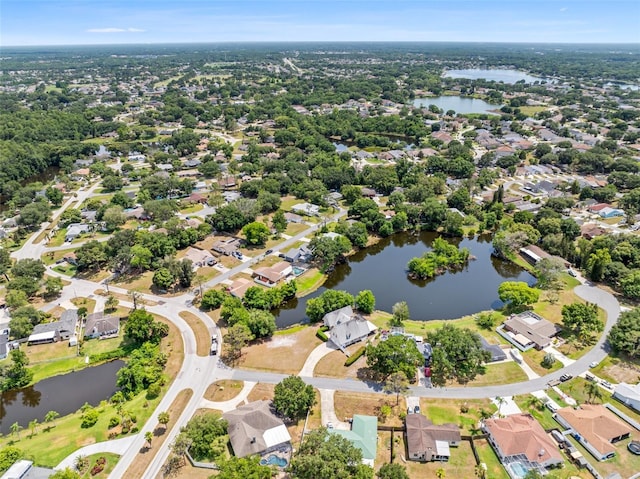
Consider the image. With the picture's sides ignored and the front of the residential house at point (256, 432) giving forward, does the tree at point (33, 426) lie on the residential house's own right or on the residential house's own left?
on the residential house's own left

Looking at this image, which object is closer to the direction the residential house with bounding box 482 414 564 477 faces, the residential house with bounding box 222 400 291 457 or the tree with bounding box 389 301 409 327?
the tree

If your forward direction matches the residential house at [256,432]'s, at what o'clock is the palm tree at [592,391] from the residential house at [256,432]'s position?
The palm tree is roughly at 3 o'clock from the residential house.

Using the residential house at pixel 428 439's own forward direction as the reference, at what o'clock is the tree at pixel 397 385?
The tree is roughly at 11 o'clock from the residential house.

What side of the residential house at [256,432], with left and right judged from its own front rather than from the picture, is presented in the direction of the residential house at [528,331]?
right

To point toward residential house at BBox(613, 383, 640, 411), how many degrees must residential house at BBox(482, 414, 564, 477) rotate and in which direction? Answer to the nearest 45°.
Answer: approximately 45° to its right

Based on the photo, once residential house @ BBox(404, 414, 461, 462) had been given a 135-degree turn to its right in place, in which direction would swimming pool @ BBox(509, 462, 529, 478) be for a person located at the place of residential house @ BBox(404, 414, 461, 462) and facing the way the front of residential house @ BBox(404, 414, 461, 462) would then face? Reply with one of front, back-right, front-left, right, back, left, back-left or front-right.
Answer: front-left

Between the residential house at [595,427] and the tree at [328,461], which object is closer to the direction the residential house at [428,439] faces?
the residential house

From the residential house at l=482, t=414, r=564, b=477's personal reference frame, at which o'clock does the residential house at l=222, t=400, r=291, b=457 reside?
the residential house at l=222, t=400, r=291, b=457 is roughly at 8 o'clock from the residential house at l=482, t=414, r=564, b=477.

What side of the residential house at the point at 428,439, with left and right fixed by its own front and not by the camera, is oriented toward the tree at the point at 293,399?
left

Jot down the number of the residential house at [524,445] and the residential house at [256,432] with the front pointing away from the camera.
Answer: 2

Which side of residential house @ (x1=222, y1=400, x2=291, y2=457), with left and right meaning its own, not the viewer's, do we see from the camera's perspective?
back

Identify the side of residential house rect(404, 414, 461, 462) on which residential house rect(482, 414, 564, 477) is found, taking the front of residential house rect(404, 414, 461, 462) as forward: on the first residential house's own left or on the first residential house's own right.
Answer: on the first residential house's own right

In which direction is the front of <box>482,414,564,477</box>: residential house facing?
away from the camera

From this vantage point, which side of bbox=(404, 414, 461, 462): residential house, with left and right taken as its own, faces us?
back
